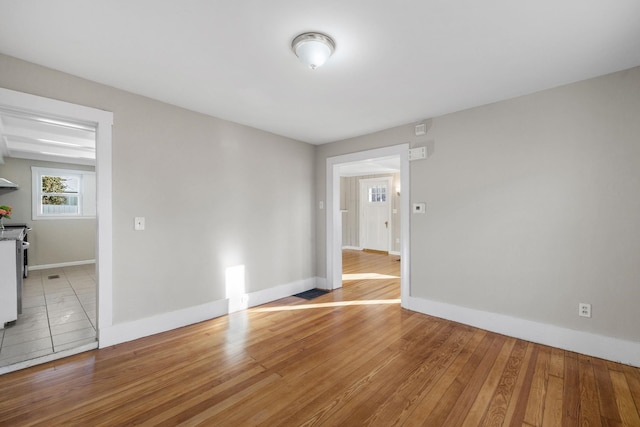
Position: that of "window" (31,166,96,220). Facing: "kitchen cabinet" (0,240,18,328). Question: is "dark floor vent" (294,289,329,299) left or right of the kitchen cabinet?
left

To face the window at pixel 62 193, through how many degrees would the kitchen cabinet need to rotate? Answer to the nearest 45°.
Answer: approximately 90° to its left

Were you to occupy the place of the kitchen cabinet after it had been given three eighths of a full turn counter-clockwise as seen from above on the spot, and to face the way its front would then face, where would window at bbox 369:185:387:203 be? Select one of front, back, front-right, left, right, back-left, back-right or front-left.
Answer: back-right

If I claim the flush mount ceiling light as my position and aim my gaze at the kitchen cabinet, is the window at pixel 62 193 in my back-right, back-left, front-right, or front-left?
front-right

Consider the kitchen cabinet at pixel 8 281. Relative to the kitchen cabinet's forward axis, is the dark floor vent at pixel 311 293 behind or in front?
in front

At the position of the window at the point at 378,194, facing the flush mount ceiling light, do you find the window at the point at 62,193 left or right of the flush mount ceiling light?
right

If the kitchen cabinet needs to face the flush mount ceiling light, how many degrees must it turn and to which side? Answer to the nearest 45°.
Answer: approximately 45° to its right

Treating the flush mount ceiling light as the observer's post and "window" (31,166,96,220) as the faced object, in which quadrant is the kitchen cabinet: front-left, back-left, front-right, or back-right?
front-left

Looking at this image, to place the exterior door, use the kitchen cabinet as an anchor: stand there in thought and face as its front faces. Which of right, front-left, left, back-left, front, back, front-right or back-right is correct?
front

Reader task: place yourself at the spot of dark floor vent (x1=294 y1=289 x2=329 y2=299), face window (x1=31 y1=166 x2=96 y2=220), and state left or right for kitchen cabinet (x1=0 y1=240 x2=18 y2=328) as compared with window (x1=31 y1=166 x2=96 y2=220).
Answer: left

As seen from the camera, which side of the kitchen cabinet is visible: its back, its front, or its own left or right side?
right
